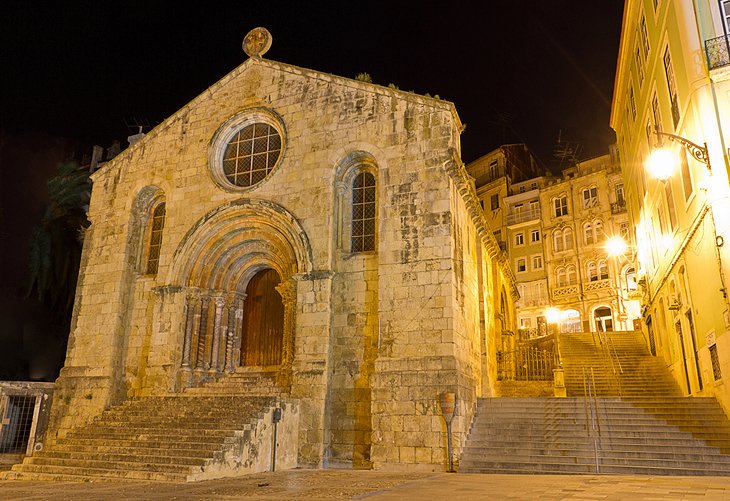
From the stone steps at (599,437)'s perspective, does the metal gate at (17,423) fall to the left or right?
on its right

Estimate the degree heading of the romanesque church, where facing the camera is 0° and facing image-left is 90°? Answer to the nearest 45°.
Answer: approximately 45°

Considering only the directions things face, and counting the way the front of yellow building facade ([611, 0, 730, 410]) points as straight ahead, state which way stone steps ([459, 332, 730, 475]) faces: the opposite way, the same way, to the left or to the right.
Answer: to the left

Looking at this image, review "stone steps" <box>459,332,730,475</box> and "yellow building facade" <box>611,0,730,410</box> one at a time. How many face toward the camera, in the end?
1

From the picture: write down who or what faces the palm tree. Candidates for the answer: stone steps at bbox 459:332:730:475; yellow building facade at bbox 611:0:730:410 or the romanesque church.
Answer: the yellow building facade

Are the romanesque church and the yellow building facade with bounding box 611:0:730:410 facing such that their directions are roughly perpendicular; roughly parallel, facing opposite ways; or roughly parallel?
roughly perpendicular

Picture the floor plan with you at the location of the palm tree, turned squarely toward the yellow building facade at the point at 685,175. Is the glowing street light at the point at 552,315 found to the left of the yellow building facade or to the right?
left

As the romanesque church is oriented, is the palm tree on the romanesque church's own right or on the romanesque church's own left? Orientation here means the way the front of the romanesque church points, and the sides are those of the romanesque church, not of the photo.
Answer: on the romanesque church's own right

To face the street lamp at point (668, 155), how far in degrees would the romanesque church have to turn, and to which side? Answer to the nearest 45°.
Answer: approximately 90° to its left

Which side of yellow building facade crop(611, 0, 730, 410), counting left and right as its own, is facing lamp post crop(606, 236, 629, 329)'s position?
right

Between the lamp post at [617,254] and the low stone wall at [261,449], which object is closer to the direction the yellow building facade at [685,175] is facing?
the low stone wall

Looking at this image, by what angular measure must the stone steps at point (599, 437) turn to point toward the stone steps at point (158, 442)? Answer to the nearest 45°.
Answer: approximately 90° to its right
